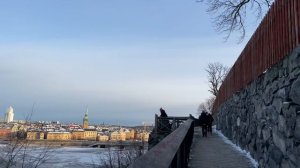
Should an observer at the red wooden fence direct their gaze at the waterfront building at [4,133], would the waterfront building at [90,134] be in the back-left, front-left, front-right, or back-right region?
front-right

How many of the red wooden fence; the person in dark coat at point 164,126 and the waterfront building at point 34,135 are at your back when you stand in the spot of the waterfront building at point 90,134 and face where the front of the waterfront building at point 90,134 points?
0

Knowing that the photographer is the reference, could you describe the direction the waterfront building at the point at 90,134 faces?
facing the viewer

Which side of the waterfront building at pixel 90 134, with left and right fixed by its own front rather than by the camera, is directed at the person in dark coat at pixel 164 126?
front

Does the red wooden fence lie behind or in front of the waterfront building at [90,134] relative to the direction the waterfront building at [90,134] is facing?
in front
